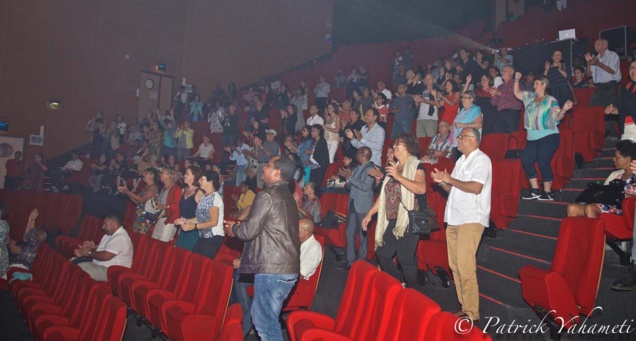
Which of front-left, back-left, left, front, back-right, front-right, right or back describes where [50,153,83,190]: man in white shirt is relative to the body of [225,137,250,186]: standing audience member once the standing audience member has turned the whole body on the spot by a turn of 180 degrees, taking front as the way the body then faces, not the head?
left

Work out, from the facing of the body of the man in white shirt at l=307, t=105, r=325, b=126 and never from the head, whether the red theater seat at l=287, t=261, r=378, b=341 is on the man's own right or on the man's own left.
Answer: on the man's own left

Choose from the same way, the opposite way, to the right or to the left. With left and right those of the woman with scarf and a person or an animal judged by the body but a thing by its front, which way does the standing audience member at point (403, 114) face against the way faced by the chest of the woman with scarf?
the same way

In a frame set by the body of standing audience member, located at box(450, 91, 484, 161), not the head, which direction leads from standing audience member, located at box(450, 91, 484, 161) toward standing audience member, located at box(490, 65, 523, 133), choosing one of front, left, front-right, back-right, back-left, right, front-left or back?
back

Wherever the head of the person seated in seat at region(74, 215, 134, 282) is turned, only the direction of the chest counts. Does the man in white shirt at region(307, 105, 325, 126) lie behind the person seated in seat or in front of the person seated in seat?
behind

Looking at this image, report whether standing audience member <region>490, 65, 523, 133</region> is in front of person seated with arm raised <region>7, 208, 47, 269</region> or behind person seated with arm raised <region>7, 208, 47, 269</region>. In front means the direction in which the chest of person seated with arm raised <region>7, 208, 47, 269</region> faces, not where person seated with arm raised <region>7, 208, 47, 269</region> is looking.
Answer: behind

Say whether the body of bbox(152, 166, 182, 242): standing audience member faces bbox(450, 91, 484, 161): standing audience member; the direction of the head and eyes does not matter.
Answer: no

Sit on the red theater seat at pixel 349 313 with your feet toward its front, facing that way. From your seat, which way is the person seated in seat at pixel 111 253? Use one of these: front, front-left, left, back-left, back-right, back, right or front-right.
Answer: front-right

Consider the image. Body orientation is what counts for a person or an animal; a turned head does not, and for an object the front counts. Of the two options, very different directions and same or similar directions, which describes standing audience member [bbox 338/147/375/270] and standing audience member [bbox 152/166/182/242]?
same or similar directions

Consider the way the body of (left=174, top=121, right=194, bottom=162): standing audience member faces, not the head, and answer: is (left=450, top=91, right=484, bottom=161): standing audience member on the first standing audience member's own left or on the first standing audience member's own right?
on the first standing audience member's own left

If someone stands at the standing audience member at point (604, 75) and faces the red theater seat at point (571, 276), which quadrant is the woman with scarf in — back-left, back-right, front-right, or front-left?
front-right

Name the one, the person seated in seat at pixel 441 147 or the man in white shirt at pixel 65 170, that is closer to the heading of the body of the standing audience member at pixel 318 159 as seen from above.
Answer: the man in white shirt

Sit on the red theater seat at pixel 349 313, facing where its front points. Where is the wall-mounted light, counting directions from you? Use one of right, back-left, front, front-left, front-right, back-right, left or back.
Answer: front-right

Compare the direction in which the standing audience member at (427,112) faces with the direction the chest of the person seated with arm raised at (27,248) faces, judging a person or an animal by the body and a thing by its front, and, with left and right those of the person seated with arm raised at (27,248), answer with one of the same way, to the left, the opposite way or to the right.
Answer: the same way

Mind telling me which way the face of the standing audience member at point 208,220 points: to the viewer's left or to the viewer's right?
to the viewer's left

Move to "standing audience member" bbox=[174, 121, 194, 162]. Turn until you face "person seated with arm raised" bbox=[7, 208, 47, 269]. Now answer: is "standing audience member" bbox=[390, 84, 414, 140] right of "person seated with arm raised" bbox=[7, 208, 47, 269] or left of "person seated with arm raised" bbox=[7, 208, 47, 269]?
left

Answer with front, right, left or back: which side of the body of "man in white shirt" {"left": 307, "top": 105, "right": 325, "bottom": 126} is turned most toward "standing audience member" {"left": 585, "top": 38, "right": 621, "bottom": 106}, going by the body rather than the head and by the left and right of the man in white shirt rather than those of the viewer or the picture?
left
